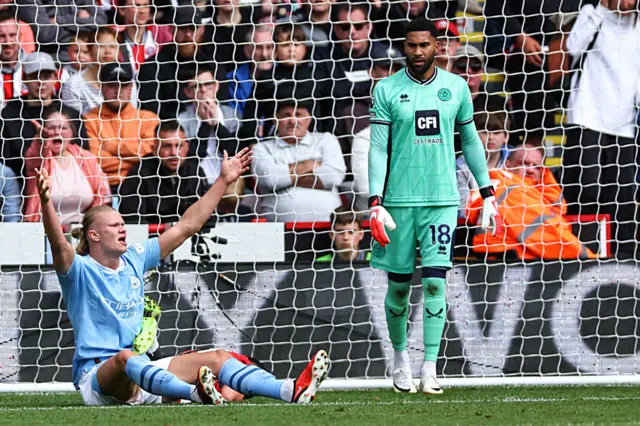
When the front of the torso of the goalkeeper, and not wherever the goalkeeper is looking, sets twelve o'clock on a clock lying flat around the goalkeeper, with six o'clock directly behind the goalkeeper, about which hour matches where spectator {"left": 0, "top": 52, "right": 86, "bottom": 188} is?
The spectator is roughly at 4 o'clock from the goalkeeper.

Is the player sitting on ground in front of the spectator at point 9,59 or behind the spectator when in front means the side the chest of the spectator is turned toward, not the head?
in front

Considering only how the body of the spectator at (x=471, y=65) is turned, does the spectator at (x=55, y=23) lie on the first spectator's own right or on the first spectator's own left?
on the first spectator's own right

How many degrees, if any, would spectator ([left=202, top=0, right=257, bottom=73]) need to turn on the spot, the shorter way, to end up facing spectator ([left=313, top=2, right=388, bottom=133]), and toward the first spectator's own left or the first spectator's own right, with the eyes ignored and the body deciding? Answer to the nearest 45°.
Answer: approximately 90° to the first spectator's own left

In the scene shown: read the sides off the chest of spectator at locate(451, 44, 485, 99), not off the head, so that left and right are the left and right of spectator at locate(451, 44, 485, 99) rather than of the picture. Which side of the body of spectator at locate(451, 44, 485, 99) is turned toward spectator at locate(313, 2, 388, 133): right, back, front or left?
right

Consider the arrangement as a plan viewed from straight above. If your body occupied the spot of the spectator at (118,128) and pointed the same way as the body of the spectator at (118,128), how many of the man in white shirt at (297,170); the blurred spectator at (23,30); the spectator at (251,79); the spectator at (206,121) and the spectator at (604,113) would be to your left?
4
